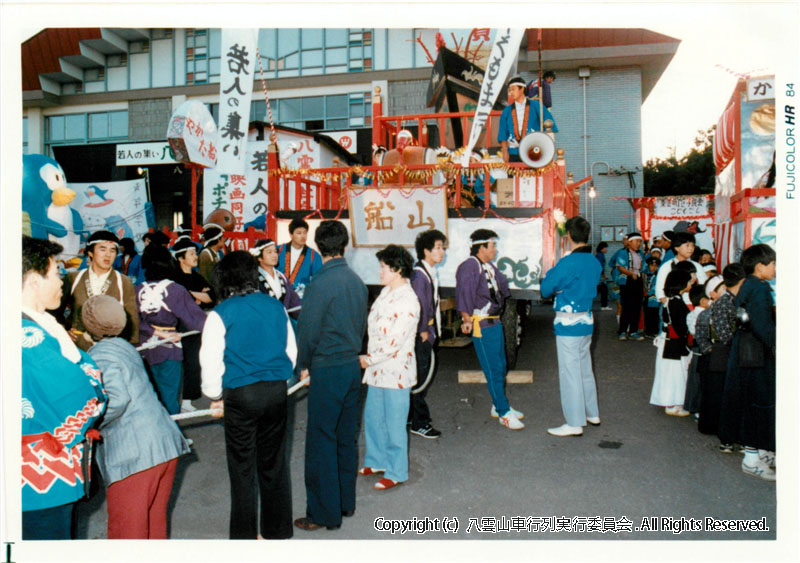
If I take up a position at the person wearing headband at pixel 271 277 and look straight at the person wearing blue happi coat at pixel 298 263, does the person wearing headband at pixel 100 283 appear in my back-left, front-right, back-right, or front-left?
back-left

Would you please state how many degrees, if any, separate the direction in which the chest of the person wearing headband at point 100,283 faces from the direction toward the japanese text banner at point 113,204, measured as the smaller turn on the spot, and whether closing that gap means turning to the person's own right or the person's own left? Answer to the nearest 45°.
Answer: approximately 180°

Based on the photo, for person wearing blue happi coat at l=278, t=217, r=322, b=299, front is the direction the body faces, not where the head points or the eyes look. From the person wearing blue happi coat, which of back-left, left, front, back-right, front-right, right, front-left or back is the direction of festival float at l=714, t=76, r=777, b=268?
left

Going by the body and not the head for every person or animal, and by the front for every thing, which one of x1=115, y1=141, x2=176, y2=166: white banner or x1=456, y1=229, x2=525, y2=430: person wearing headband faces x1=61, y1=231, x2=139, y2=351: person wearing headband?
the white banner

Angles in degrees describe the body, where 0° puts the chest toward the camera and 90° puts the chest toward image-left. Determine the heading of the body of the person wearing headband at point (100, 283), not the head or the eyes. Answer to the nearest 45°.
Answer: approximately 0°

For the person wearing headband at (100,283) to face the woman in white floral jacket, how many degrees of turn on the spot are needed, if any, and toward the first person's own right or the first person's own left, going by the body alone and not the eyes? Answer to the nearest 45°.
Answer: approximately 45° to the first person's own left
